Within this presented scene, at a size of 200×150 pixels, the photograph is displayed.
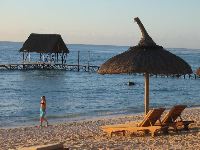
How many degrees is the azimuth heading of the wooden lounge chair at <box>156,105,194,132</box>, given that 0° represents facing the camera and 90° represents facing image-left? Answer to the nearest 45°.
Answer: approximately 90°

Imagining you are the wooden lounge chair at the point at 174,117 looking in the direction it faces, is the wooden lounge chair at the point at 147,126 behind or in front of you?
in front

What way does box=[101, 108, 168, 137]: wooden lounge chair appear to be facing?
to the viewer's left

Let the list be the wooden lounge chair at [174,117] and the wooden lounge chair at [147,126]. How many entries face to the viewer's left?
2
